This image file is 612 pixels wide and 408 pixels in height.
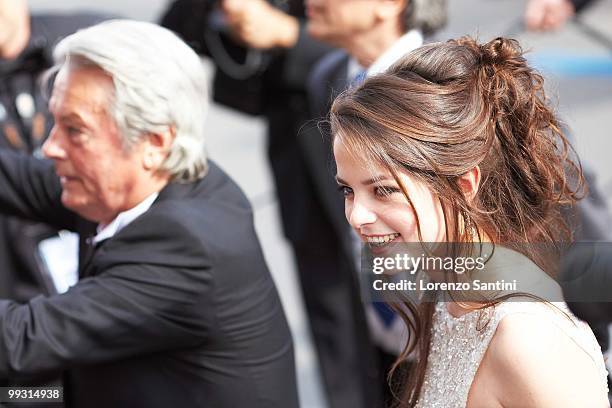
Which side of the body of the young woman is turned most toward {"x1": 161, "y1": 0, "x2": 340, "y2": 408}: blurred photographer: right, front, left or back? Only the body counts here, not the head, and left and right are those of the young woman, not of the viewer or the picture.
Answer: right

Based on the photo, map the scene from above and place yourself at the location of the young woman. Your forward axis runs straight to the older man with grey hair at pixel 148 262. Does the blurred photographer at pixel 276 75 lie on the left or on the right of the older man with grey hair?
right

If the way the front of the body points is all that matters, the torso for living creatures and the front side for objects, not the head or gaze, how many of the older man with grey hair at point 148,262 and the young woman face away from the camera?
0

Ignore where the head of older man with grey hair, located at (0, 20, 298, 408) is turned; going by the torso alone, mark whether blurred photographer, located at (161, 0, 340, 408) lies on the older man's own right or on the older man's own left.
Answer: on the older man's own right

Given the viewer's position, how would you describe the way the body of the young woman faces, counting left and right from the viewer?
facing the viewer and to the left of the viewer

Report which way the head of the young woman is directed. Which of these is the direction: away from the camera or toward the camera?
toward the camera

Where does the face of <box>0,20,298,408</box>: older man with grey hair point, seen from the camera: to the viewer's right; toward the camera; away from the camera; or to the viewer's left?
to the viewer's left

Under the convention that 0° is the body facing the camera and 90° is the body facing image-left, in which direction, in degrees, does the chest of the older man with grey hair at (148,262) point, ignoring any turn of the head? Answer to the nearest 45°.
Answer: approximately 90°

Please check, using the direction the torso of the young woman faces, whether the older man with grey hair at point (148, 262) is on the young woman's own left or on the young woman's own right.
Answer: on the young woman's own right

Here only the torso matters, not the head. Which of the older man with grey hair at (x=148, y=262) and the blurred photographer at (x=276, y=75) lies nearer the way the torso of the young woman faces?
the older man with grey hair

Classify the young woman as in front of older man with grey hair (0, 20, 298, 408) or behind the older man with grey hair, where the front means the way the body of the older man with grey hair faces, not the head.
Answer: behind

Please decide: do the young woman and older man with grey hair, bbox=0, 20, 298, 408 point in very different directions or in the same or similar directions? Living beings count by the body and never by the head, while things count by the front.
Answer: same or similar directions
